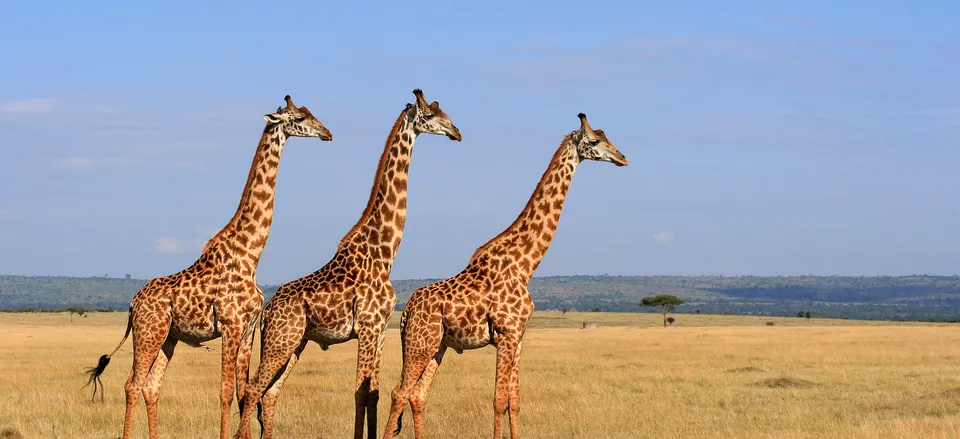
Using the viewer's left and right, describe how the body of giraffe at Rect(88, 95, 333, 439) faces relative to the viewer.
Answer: facing to the right of the viewer

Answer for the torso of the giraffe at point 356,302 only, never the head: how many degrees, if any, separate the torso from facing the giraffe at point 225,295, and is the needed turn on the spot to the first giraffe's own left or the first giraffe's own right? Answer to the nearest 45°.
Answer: approximately 180°

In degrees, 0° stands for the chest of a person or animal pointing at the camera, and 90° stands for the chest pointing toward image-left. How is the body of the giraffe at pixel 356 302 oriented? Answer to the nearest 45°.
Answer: approximately 270°

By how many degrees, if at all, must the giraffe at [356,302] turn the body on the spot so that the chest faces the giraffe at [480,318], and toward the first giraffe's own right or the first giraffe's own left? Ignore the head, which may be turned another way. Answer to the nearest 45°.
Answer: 0° — it already faces it

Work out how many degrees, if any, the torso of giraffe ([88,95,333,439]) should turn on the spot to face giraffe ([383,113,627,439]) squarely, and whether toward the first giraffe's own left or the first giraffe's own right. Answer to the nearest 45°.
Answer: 0° — it already faces it

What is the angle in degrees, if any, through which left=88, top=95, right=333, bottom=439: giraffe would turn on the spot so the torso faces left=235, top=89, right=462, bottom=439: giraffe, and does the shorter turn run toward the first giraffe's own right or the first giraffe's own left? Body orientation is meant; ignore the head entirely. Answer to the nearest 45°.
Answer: approximately 45° to the first giraffe's own right

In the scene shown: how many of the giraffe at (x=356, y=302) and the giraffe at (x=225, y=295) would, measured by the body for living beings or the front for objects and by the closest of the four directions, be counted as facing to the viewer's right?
2

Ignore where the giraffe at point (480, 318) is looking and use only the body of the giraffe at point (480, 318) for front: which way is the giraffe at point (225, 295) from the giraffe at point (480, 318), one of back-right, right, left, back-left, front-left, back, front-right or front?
back

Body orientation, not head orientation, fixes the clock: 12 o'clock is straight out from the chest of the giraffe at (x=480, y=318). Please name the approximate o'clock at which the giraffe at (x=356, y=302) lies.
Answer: the giraffe at (x=356, y=302) is roughly at 6 o'clock from the giraffe at (x=480, y=318).

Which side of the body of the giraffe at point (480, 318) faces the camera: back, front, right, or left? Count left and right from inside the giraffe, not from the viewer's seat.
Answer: right
